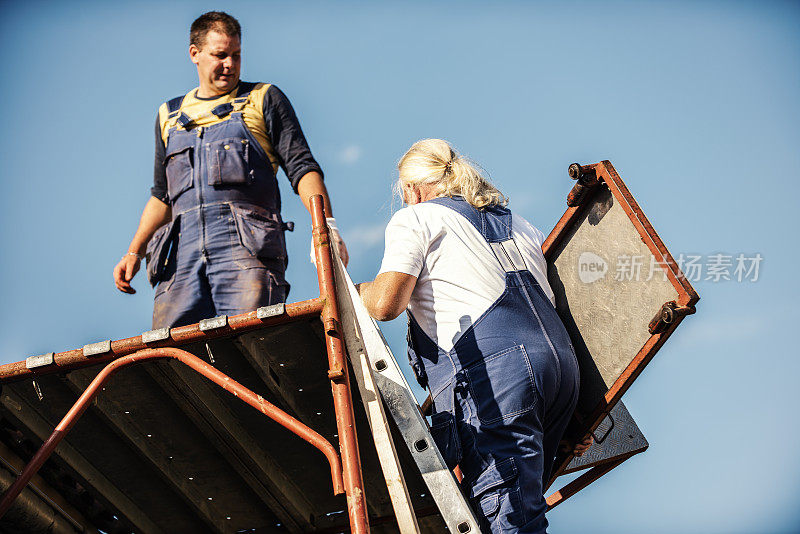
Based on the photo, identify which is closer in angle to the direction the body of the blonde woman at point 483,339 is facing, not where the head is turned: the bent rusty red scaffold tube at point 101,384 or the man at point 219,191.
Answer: the man

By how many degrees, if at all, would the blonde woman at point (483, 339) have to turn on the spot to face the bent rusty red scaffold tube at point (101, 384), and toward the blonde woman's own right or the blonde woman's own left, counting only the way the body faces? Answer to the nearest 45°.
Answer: approximately 45° to the blonde woman's own left

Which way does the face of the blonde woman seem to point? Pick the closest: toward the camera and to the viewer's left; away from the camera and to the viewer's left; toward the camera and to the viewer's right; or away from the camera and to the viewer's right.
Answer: away from the camera and to the viewer's left

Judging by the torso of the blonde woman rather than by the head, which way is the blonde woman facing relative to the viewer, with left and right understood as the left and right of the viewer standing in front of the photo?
facing away from the viewer and to the left of the viewer

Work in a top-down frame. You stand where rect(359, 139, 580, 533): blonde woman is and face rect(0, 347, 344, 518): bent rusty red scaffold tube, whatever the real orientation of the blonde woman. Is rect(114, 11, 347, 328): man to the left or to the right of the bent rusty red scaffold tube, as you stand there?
right
